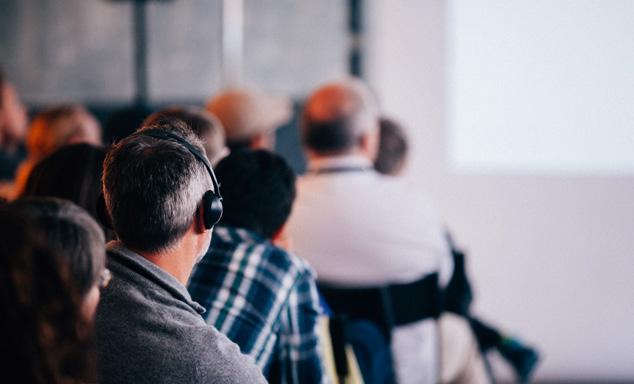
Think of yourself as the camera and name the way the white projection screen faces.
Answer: facing the viewer

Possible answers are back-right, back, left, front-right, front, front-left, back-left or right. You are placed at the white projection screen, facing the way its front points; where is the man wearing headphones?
front

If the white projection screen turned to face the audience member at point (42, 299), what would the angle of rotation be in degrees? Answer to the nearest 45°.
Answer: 0° — it already faces them

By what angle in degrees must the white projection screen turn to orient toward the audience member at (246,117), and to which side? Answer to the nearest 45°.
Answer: approximately 45° to its right

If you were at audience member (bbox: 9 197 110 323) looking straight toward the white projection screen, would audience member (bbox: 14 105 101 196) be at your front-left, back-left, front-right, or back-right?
front-left

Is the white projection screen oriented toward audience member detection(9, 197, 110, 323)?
yes

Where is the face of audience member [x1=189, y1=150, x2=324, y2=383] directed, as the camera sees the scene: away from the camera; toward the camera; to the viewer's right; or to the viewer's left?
away from the camera

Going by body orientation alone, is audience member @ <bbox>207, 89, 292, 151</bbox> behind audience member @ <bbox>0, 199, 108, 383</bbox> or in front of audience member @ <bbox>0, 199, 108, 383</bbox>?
in front

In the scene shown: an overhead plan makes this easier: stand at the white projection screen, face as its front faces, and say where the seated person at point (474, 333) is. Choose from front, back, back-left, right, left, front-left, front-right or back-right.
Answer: front

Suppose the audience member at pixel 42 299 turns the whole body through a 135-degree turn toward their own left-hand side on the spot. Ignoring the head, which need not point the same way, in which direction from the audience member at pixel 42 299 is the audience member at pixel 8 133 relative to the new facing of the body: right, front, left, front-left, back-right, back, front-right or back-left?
right

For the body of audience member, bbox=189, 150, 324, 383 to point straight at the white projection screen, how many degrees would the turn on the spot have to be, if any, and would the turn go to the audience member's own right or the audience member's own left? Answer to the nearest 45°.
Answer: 0° — they already face it

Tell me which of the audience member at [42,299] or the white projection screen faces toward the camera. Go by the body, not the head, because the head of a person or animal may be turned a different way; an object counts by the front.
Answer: the white projection screen

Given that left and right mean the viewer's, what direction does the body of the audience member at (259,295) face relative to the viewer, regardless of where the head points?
facing away from the viewer and to the right of the viewer

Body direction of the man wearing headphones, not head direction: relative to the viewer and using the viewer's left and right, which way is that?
facing away from the viewer and to the right of the viewer

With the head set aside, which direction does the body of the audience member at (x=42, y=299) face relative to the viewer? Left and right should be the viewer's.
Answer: facing away from the viewer and to the right of the viewer

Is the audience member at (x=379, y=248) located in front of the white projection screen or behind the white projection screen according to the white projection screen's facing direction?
in front

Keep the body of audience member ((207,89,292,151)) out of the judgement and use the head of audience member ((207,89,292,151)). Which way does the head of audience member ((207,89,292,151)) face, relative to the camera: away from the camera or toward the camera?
away from the camera

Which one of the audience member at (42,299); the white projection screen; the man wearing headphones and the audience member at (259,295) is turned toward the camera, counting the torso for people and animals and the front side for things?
the white projection screen
